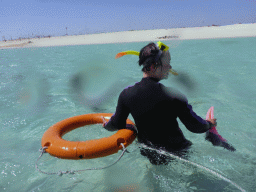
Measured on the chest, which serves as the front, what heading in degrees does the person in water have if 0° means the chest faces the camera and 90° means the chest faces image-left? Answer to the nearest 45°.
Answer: approximately 180°
